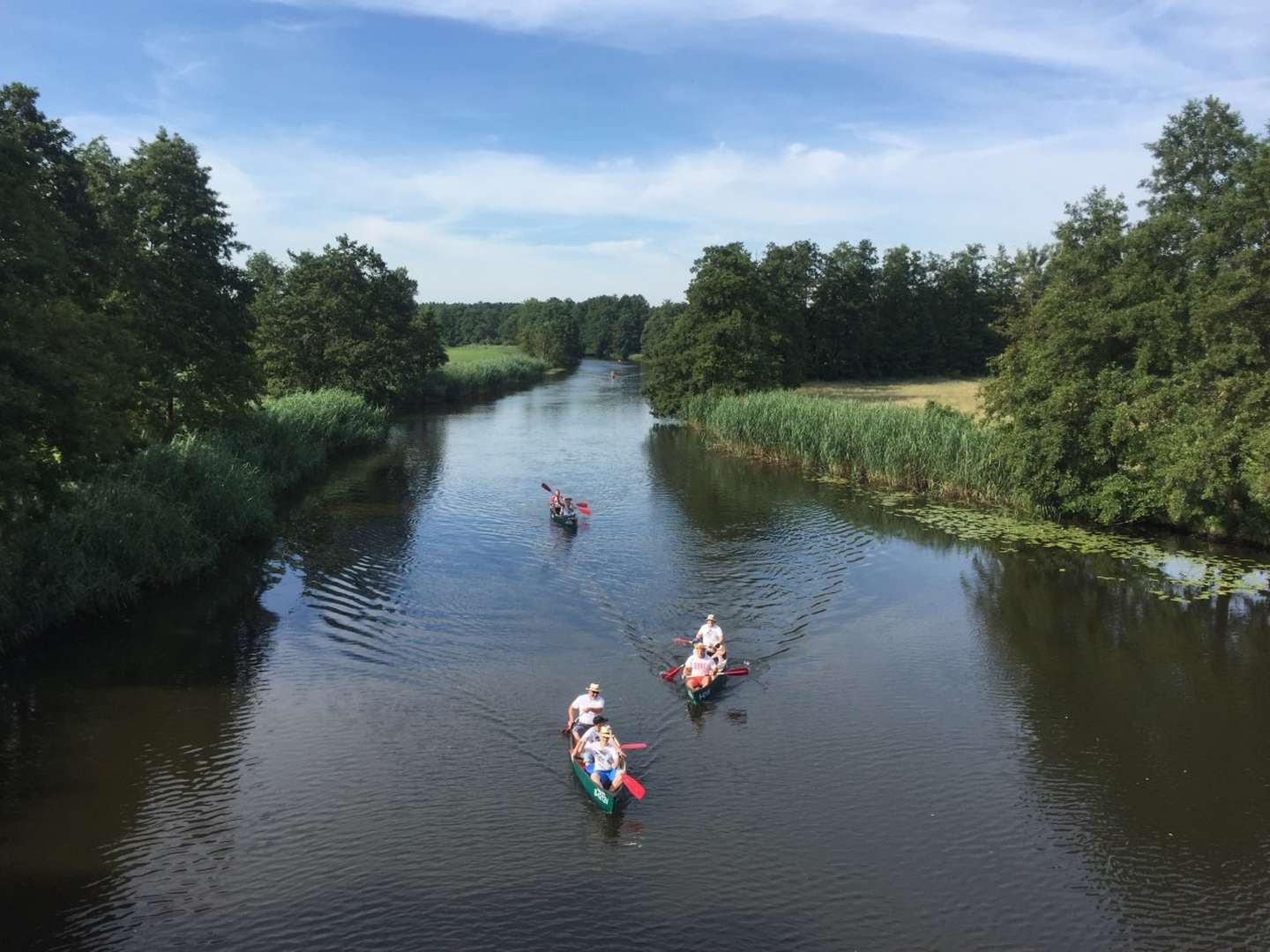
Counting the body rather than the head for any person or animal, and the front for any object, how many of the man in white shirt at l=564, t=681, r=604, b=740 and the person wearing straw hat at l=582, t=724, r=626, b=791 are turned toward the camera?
2

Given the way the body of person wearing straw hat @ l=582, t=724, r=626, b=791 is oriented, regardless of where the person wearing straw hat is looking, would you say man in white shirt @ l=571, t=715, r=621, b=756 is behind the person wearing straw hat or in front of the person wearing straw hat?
behind

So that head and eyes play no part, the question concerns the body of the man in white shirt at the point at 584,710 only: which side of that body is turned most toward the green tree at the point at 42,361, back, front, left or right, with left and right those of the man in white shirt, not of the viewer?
right

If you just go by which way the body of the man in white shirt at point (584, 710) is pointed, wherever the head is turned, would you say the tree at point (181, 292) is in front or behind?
behind

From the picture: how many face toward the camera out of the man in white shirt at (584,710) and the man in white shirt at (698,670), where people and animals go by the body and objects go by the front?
2

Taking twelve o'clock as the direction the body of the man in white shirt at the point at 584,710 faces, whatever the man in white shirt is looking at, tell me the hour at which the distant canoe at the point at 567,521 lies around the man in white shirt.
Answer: The distant canoe is roughly at 6 o'clock from the man in white shirt.

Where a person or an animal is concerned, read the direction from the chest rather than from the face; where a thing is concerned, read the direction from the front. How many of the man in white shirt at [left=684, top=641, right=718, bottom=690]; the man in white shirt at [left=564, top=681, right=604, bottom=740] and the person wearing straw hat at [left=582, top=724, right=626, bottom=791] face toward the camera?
3

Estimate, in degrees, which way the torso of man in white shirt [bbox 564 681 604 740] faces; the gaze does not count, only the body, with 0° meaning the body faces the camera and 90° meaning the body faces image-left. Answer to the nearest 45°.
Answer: approximately 0°

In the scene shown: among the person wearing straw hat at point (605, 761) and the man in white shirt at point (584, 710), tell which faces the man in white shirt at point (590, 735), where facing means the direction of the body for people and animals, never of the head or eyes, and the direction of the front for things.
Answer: the man in white shirt at point (584, 710)

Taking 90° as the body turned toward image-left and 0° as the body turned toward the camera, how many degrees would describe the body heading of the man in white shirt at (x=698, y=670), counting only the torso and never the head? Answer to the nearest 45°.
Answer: approximately 0°

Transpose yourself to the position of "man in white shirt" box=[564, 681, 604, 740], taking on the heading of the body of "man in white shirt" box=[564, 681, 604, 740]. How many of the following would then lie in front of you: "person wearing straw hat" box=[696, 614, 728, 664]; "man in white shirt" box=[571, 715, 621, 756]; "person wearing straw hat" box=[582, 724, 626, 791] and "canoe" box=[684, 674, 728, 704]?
2

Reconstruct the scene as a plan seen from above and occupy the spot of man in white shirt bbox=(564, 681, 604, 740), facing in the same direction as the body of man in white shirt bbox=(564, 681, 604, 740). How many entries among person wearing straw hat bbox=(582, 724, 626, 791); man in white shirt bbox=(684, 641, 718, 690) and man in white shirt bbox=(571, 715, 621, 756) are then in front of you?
2

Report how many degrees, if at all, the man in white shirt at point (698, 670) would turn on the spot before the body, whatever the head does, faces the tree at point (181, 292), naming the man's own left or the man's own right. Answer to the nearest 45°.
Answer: approximately 135° to the man's own right

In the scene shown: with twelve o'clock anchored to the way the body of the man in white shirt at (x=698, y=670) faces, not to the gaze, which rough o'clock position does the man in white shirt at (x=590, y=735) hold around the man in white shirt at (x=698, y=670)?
the man in white shirt at (x=590, y=735) is roughly at 1 o'clock from the man in white shirt at (x=698, y=670).

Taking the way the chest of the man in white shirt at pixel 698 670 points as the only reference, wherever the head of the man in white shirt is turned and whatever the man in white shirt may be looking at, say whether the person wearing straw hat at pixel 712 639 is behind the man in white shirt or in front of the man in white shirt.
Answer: behind
